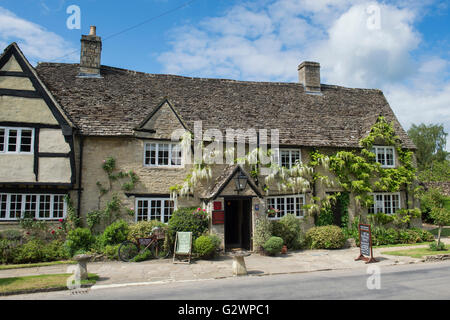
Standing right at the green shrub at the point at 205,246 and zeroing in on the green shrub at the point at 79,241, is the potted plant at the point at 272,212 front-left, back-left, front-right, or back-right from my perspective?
back-right

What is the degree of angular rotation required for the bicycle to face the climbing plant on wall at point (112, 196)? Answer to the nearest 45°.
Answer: approximately 135° to its left

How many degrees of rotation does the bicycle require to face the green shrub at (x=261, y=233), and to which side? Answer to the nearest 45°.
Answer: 0° — it already faces it

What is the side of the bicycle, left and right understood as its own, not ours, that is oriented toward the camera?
right

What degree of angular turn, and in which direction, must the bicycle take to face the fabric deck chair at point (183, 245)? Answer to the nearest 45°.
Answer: approximately 45° to its right

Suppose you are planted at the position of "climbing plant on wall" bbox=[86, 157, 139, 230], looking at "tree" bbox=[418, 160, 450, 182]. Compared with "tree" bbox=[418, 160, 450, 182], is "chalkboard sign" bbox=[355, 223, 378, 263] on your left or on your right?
right

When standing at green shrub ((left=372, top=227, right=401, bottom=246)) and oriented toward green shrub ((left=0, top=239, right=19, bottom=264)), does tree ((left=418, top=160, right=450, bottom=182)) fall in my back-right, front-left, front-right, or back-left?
back-right

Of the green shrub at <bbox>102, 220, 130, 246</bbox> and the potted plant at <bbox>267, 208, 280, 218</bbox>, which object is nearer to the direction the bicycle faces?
the potted plant
